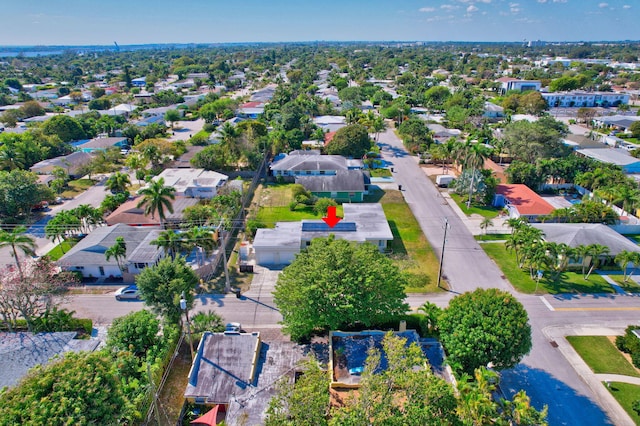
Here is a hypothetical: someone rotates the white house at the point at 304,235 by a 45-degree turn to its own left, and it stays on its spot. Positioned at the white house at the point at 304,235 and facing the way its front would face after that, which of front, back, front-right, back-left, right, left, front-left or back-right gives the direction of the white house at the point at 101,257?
back-right

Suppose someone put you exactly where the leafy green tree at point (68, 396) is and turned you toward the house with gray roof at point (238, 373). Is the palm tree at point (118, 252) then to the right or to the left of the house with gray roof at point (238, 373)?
left

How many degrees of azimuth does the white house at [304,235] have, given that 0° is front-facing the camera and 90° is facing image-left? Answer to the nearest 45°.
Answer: approximately 0°

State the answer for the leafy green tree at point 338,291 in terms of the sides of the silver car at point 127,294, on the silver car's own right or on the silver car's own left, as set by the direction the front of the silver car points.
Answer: on the silver car's own left

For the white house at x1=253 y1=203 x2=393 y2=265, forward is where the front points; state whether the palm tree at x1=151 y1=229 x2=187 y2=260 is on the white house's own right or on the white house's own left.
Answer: on the white house's own right

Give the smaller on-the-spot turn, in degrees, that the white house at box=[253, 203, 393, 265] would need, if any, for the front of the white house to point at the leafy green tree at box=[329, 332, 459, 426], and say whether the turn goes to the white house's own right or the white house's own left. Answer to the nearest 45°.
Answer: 0° — it already faces it
